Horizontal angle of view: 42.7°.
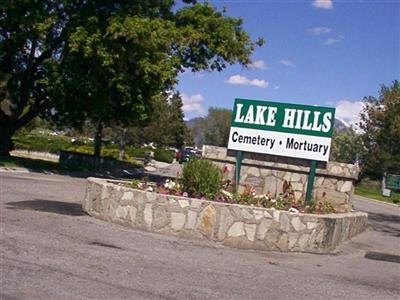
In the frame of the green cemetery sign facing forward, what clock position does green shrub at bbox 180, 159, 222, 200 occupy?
The green shrub is roughly at 1 o'clock from the green cemetery sign.

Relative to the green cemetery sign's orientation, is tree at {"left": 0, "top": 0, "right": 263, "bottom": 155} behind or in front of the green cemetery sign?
behind

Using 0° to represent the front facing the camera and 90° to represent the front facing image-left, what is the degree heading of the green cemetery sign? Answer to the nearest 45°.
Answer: approximately 0°

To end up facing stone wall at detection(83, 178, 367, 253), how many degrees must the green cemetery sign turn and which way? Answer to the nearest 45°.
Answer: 0° — it already faces it

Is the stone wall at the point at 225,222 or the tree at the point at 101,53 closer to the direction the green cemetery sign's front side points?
the stone wall
